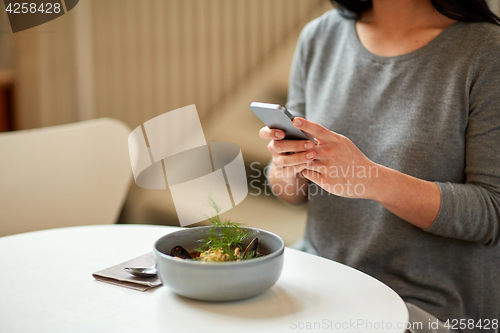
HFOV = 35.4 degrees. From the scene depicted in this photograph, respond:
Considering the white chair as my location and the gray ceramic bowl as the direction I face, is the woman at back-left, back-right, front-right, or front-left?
front-left
